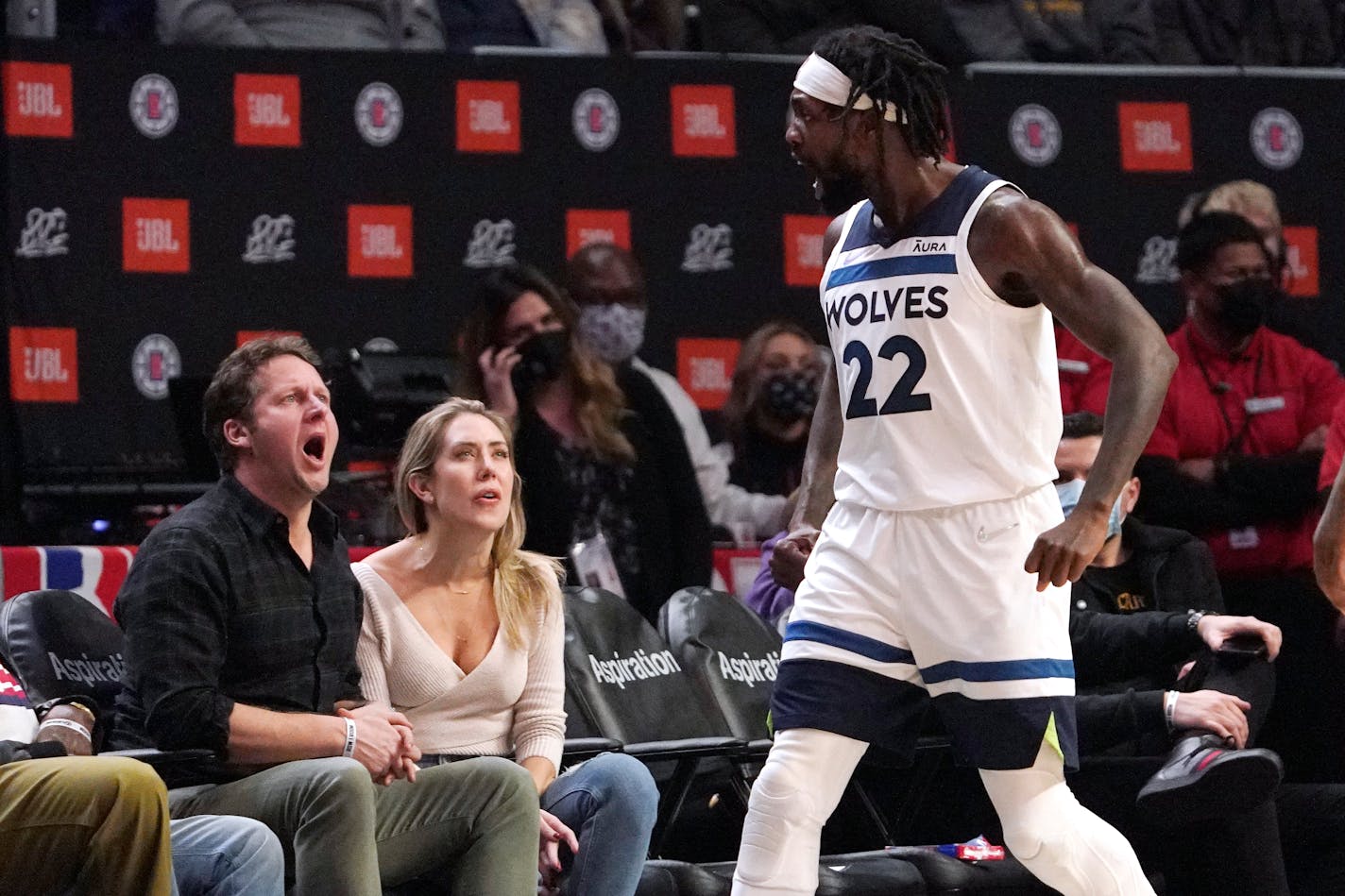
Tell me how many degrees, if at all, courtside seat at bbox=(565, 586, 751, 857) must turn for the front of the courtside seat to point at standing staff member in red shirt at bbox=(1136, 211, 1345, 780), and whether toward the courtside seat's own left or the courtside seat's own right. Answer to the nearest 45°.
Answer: approximately 90° to the courtside seat's own left

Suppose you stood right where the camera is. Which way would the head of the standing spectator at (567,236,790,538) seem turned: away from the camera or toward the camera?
toward the camera

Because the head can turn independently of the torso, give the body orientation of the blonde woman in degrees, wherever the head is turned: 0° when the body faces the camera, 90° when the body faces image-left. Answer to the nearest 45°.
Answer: approximately 315°

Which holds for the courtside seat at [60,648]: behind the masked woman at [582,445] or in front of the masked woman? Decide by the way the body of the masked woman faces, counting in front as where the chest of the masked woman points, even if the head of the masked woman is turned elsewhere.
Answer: in front

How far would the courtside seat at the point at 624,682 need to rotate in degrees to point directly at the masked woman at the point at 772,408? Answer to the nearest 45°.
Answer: approximately 135° to its left

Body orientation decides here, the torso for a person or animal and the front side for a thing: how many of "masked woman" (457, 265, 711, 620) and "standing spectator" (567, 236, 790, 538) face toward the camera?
2

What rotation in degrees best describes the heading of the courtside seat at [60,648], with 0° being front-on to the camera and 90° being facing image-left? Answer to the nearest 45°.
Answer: approximately 315°

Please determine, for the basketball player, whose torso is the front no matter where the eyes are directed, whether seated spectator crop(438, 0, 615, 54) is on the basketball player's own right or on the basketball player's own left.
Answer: on the basketball player's own right

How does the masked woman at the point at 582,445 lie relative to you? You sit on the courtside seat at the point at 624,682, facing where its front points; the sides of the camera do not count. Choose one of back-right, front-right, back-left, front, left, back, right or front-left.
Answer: back-left

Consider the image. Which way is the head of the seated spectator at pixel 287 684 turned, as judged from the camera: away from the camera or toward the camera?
toward the camera

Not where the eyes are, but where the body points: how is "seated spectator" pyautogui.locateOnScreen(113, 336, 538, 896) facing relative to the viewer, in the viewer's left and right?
facing the viewer and to the right of the viewer

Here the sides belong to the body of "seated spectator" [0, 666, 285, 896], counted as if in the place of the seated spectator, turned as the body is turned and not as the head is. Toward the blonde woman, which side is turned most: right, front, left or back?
left

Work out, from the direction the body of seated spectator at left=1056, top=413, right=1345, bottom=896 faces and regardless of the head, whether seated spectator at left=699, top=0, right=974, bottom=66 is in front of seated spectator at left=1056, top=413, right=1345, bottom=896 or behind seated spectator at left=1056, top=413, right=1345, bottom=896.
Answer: behind

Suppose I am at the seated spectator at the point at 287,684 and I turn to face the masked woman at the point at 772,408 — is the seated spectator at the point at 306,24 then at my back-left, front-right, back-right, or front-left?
front-left

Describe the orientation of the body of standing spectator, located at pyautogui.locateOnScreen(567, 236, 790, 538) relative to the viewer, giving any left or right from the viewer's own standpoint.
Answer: facing the viewer

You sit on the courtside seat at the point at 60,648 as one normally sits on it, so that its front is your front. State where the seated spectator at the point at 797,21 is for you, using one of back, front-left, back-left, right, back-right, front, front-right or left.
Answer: left

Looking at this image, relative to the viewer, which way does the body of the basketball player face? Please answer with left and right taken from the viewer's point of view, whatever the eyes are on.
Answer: facing the viewer and to the left of the viewer

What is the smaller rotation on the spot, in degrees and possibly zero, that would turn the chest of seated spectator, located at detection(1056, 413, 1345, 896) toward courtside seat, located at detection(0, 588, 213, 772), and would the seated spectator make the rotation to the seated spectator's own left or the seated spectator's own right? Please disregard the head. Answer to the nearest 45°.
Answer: approximately 90° to the seated spectator's own right

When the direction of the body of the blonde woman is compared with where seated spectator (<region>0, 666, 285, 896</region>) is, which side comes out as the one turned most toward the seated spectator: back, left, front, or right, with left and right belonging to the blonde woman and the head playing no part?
right
